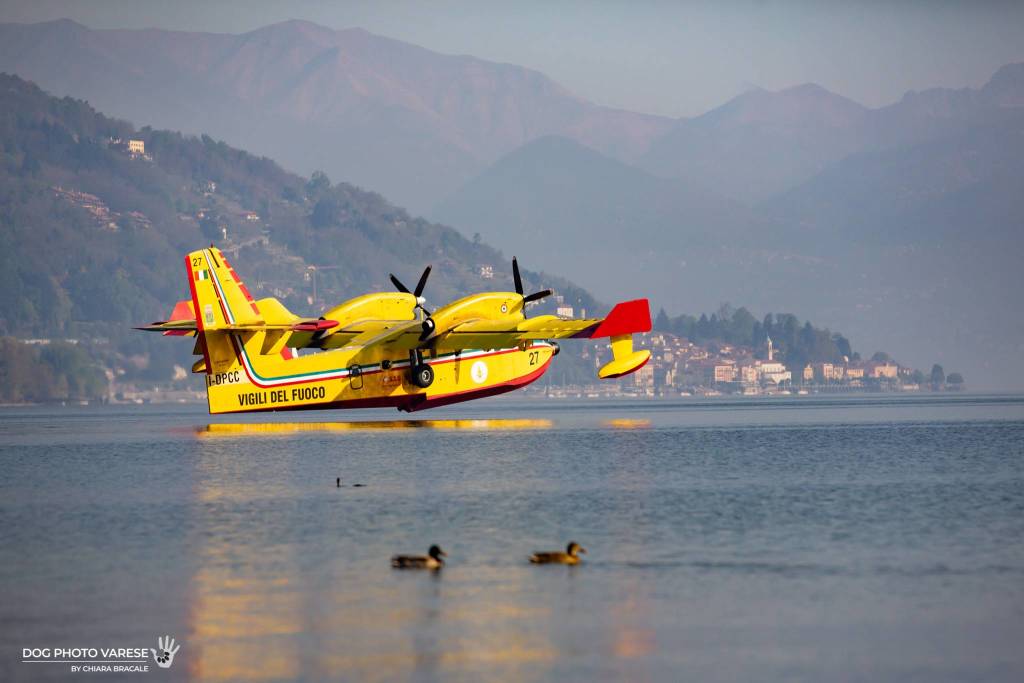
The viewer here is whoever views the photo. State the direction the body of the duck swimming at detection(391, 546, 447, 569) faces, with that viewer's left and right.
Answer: facing to the right of the viewer

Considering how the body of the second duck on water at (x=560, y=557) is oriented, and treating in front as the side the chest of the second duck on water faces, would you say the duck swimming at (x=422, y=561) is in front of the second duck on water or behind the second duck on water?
behind

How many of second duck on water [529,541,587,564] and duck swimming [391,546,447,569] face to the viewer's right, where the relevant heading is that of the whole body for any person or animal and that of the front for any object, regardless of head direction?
2

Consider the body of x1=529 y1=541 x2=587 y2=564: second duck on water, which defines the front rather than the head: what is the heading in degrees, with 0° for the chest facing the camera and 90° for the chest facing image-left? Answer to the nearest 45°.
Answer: approximately 270°

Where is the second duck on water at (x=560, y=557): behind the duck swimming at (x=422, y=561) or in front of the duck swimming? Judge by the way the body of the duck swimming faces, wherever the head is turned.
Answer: in front
